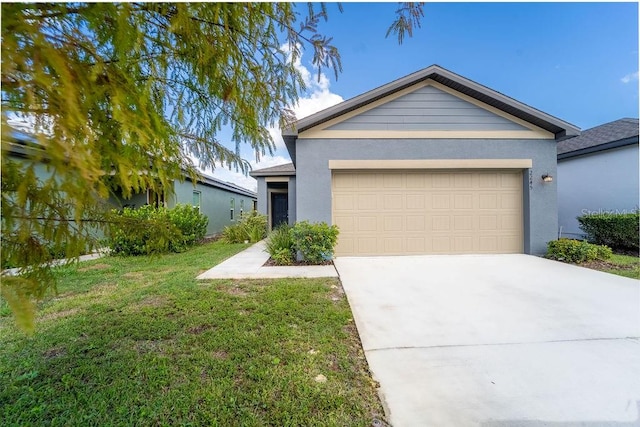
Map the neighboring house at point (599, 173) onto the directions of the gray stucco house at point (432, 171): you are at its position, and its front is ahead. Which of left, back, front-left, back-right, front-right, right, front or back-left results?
back-left

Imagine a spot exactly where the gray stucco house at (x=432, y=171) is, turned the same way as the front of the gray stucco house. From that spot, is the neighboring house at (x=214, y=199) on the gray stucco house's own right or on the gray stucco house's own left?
on the gray stucco house's own right

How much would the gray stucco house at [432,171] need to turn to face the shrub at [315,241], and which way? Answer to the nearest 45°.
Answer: approximately 45° to its right

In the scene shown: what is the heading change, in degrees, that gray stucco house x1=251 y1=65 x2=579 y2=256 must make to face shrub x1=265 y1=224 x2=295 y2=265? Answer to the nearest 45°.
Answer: approximately 45° to its right

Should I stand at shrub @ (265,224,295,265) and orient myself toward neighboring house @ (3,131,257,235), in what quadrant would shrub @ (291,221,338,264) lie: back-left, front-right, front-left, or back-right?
back-right

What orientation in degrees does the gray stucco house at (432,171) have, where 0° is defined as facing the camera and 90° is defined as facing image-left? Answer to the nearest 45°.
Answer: approximately 0°

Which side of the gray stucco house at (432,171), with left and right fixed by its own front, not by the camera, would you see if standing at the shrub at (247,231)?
right

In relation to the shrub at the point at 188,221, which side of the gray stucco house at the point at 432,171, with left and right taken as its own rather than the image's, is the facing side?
right

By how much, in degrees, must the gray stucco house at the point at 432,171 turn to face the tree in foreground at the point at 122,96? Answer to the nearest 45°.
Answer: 0° — it already faces it
